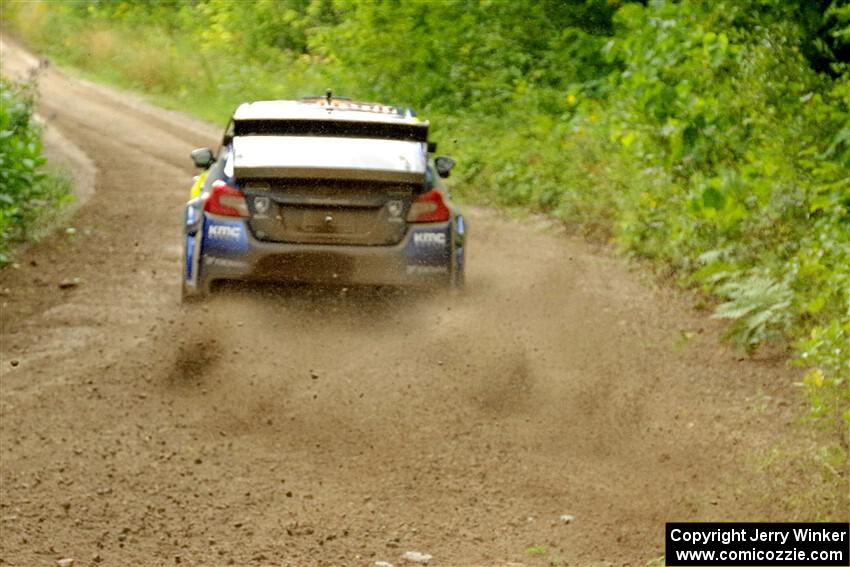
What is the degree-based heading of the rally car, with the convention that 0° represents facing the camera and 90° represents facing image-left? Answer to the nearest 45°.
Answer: approximately 180°

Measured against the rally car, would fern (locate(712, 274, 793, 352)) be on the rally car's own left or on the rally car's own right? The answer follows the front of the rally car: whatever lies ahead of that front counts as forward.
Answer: on the rally car's own right
